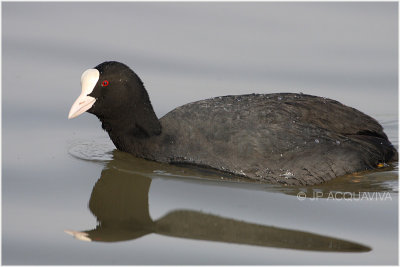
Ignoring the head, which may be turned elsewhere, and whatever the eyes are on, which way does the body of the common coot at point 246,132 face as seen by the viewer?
to the viewer's left
